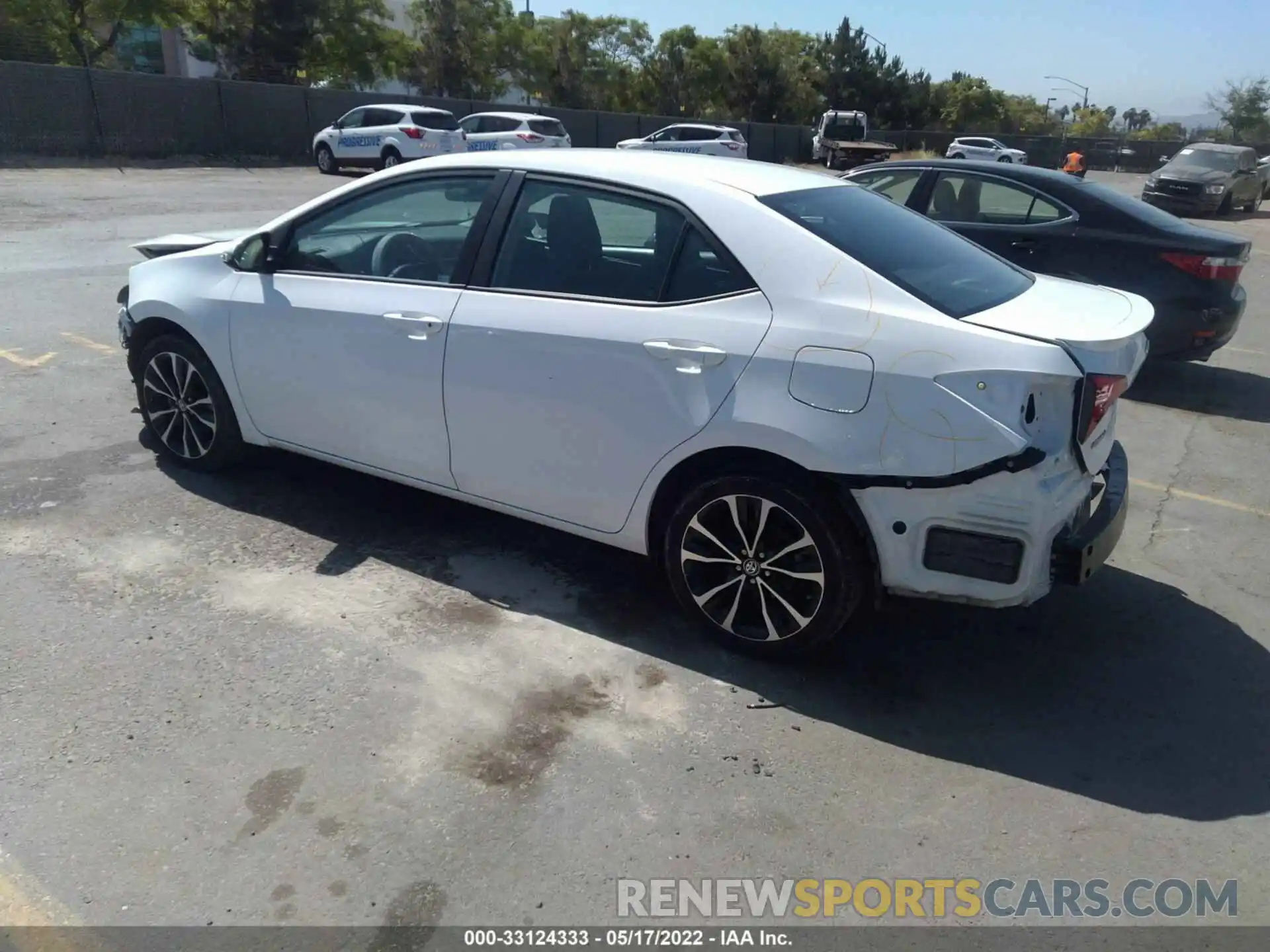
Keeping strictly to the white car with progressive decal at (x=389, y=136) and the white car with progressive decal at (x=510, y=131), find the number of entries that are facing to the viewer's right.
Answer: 0

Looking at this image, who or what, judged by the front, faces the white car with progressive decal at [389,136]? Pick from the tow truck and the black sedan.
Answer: the black sedan

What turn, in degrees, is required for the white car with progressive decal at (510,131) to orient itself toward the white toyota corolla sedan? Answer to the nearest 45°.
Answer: approximately 135° to its left

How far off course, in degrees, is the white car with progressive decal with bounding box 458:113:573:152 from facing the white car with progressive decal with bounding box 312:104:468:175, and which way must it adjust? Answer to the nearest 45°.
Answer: approximately 90° to its left

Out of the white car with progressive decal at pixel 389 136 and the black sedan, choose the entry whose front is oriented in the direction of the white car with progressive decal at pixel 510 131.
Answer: the black sedan

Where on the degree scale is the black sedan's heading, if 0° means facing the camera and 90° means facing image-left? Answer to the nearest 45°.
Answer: approximately 135°

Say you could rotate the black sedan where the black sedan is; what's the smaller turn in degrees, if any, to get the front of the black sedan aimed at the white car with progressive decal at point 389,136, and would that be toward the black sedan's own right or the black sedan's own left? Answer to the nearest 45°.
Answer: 0° — it already faces it

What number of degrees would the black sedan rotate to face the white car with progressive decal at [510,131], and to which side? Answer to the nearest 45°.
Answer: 0° — it already faces it

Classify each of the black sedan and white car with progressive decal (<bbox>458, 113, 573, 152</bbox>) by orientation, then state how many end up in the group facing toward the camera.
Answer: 0

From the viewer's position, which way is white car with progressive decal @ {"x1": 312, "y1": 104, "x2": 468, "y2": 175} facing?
facing away from the viewer and to the left of the viewer

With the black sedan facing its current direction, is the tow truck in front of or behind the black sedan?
in front

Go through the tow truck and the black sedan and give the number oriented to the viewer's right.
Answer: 0
